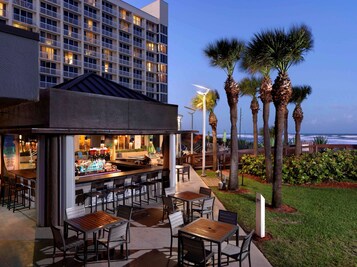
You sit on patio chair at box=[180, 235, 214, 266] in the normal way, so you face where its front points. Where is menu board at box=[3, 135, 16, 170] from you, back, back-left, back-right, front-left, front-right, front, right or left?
left

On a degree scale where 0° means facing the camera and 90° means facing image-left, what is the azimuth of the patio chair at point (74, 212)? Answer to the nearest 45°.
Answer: approximately 315°

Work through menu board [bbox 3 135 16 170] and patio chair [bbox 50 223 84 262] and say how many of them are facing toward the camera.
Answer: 1

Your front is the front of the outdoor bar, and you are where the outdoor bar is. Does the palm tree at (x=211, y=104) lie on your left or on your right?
on your left

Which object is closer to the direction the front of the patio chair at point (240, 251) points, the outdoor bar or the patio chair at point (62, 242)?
the outdoor bar

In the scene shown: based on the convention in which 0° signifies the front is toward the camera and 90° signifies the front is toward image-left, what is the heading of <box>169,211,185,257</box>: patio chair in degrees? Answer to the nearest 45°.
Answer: approximately 315°

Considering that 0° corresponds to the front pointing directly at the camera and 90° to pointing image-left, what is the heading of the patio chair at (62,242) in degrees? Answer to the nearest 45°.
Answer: approximately 225°

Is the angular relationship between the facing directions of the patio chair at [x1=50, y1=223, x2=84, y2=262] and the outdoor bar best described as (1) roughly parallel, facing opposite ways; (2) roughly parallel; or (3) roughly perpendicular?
roughly perpendicular

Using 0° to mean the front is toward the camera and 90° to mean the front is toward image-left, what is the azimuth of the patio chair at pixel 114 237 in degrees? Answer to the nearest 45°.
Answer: approximately 135°

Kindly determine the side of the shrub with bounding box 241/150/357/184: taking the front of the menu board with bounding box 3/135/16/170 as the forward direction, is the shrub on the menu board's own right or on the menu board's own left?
on the menu board's own left

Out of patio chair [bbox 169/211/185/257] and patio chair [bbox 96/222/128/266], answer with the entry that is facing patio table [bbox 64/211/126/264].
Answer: patio chair [bbox 96/222/128/266]

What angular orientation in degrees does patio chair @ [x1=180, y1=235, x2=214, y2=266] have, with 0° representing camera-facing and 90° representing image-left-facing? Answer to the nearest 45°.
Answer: approximately 225°

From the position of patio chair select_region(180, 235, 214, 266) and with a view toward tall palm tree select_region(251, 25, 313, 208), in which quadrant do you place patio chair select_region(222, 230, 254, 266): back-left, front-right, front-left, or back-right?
front-right

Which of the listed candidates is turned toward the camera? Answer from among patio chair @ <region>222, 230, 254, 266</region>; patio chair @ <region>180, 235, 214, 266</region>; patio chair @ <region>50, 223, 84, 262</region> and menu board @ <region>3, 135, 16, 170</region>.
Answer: the menu board
